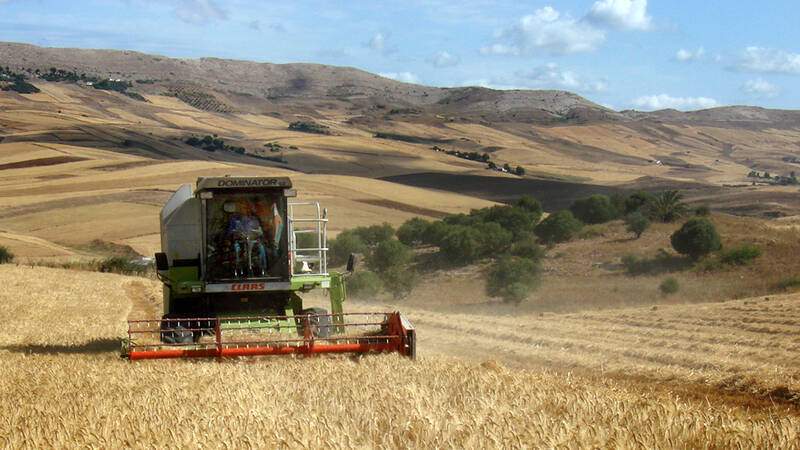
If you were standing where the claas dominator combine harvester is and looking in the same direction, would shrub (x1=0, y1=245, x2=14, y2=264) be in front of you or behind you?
behind

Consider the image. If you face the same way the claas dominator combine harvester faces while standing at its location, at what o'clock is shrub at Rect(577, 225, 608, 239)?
The shrub is roughly at 7 o'clock from the claas dominator combine harvester.

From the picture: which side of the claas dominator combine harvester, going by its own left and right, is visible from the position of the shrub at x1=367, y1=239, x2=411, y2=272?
back

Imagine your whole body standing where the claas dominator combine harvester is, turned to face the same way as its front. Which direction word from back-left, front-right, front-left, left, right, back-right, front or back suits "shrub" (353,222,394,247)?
back

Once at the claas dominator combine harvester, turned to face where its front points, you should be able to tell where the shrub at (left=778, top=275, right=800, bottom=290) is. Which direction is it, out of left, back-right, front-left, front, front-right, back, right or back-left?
back-left

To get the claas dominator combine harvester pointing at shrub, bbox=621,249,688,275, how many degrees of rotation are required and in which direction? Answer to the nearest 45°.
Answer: approximately 135° to its left

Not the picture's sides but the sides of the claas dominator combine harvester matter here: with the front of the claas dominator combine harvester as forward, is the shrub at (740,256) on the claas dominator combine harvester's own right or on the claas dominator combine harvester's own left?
on the claas dominator combine harvester's own left

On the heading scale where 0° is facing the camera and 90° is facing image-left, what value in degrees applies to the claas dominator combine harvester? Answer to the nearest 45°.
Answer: approximately 0°

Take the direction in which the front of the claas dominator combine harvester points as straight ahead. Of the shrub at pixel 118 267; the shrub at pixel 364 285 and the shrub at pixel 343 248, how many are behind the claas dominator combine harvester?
3

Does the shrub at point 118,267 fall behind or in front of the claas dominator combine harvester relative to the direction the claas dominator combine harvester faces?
behind

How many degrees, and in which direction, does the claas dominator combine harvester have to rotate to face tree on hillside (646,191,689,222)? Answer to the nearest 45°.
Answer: approximately 135° to its left

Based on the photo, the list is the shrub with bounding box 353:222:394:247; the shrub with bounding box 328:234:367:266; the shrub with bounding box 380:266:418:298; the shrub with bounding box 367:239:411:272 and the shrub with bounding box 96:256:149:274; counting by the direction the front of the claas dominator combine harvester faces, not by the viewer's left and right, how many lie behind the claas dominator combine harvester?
5

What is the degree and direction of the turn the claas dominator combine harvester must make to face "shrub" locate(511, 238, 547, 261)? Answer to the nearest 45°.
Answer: approximately 135° to its left

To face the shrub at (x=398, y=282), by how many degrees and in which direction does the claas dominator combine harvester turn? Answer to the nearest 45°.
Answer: approximately 180°

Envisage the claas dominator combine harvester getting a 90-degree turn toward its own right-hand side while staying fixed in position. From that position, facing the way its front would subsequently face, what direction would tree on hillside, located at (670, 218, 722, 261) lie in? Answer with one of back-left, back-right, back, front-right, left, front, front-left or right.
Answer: back-right

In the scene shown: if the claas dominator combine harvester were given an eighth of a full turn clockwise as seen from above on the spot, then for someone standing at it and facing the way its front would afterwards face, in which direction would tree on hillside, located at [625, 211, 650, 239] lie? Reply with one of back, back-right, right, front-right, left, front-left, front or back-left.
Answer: back
